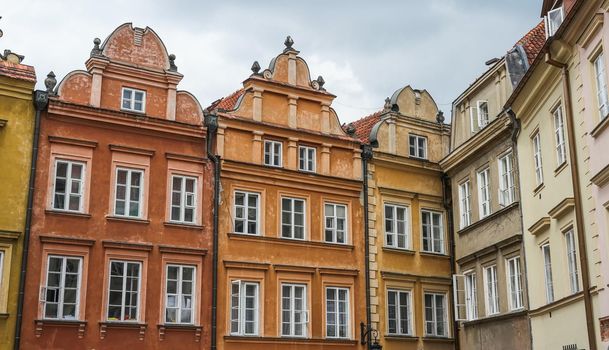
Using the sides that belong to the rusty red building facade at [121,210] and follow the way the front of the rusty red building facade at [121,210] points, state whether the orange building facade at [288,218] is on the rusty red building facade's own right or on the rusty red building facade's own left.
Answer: on the rusty red building facade's own left

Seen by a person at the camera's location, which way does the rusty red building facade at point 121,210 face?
facing the viewer
